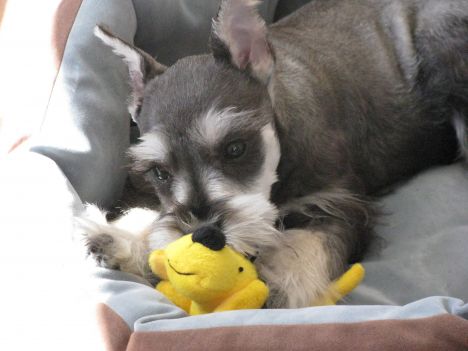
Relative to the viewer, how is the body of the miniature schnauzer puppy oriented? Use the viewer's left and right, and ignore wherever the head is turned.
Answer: facing the viewer and to the left of the viewer

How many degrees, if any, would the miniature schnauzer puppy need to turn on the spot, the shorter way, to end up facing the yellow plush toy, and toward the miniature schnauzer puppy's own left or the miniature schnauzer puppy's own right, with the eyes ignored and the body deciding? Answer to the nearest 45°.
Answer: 0° — it already faces it
